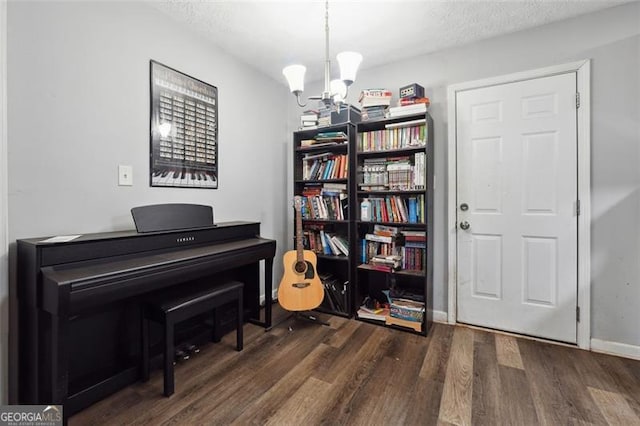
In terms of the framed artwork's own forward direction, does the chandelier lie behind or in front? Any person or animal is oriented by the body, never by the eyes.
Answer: in front

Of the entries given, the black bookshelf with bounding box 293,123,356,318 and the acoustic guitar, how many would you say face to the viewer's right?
0

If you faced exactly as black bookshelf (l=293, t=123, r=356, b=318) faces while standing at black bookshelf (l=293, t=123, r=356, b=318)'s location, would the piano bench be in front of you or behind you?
in front

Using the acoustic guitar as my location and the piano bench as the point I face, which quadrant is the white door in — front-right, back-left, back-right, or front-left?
back-left

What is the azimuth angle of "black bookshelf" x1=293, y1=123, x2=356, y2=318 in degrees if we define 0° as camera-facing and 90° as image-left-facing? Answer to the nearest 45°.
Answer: approximately 45°

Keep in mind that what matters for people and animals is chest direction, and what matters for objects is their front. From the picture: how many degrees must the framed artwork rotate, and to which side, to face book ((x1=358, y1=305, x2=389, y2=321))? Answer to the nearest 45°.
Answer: approximately 45° to its left

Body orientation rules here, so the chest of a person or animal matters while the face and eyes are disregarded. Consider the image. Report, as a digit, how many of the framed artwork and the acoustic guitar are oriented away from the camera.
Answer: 0

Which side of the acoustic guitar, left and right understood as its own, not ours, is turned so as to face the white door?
left

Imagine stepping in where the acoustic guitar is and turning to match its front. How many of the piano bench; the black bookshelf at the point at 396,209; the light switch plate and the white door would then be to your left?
2

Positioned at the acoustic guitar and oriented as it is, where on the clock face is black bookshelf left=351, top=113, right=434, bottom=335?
The black bookshelf is roughly at 9 o'clock from the acoustic guitar.

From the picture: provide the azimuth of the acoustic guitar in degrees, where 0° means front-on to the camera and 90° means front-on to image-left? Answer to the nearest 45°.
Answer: approximately 0°
